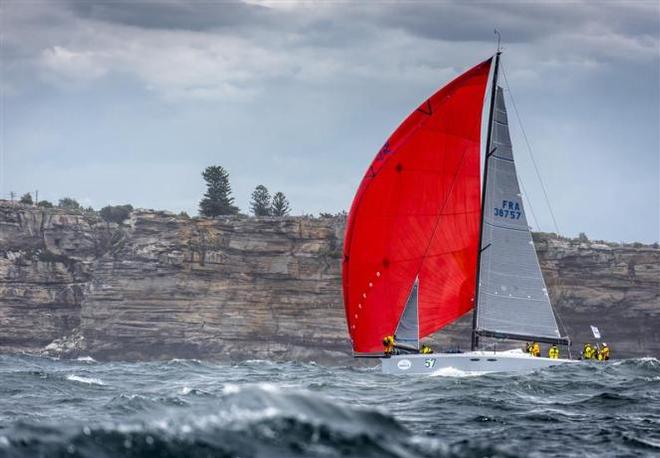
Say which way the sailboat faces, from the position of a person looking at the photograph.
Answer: facing to the left of the viewer
